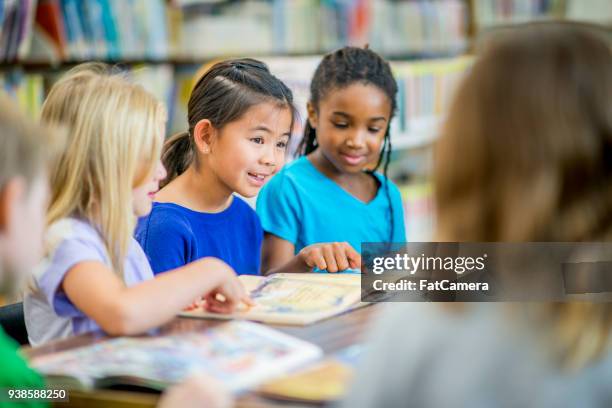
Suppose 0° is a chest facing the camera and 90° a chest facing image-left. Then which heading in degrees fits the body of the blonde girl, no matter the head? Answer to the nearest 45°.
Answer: approximately 270°

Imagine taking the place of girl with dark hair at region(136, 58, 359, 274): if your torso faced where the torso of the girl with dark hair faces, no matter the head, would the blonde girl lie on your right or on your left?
on your right

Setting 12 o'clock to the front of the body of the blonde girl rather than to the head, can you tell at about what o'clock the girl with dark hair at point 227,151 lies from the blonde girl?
The girl with dark hair is roughly at 10 o'clock from the blonde girl.

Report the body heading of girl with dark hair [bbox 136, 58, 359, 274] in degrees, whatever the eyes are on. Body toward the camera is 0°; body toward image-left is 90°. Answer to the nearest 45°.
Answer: approximately 315°
